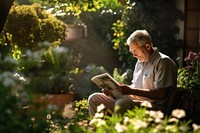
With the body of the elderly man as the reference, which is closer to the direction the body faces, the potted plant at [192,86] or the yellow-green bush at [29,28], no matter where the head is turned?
the yellow-green bush

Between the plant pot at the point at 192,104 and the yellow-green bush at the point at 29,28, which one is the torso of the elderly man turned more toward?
the yellow-green bush

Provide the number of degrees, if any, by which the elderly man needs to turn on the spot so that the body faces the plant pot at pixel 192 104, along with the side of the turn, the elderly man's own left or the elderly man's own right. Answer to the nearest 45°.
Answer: approximately 180°

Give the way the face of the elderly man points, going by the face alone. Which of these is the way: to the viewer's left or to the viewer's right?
to the viewer's left

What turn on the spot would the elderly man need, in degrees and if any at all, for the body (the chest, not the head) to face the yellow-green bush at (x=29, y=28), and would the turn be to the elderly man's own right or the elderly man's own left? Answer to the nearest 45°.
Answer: approximately 90° to the elderly man's own right

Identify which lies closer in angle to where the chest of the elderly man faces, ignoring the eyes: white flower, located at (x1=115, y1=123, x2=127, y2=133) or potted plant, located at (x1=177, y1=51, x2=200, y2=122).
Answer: the white flower

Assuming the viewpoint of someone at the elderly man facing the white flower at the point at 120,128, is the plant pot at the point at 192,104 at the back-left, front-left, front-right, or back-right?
back-left

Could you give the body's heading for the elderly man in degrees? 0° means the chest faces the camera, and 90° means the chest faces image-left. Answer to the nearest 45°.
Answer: approximately 45°

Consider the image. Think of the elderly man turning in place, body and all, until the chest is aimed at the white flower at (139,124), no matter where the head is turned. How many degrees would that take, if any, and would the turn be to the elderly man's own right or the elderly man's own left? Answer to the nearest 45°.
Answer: approximately 45° to the elderly man's own left

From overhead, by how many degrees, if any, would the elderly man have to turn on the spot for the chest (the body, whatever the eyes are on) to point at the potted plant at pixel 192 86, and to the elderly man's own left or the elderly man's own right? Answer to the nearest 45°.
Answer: approximately 180°

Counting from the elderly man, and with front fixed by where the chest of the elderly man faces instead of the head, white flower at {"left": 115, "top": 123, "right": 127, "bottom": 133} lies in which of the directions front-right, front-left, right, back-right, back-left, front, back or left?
front-left
